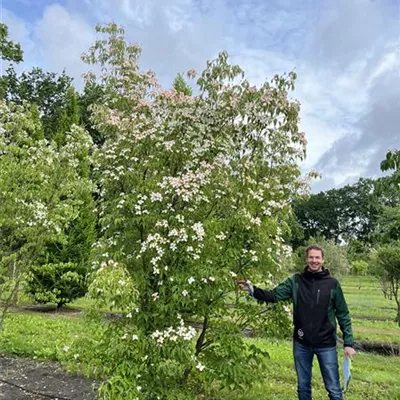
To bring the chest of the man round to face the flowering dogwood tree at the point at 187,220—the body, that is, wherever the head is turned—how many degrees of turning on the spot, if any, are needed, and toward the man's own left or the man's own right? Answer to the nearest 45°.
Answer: approximately 90° to the man's own right

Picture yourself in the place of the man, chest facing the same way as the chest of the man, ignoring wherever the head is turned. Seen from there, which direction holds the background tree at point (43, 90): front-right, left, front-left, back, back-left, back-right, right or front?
back-right

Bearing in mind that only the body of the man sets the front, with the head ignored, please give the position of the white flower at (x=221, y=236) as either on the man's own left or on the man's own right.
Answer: on the man's own right

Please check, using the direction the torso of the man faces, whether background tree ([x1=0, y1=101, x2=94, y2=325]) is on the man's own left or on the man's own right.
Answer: on the man's own right

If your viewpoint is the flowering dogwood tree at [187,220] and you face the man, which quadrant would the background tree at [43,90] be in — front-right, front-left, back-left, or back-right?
back-left

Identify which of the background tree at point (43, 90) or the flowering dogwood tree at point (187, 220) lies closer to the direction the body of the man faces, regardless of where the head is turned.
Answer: the flowering dogwood tree

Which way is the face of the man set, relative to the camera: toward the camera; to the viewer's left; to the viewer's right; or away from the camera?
toward the camera

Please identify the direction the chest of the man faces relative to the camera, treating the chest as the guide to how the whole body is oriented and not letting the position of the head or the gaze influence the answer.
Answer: toward the camera

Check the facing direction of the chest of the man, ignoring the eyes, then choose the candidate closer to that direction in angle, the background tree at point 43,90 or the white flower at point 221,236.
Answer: the white flower
